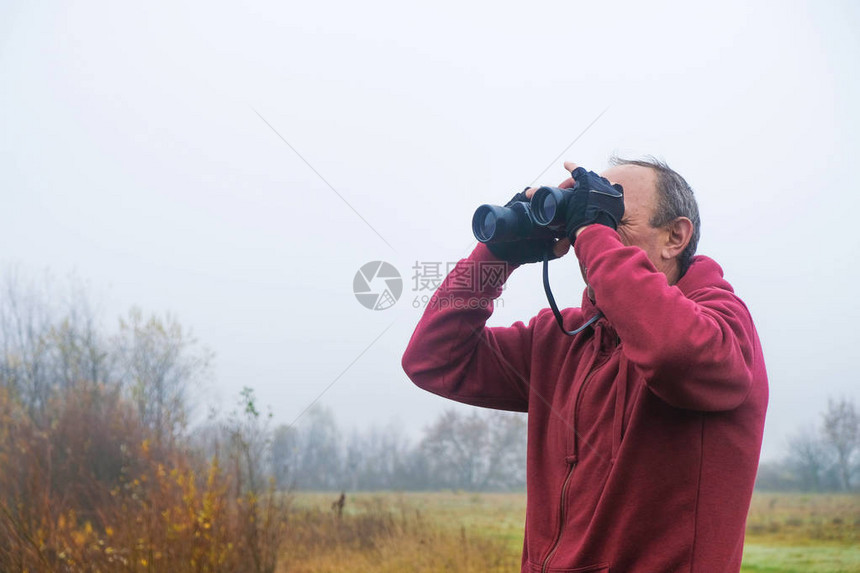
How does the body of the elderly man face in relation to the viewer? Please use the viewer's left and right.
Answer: facing the viewer and to the left of the viewer
